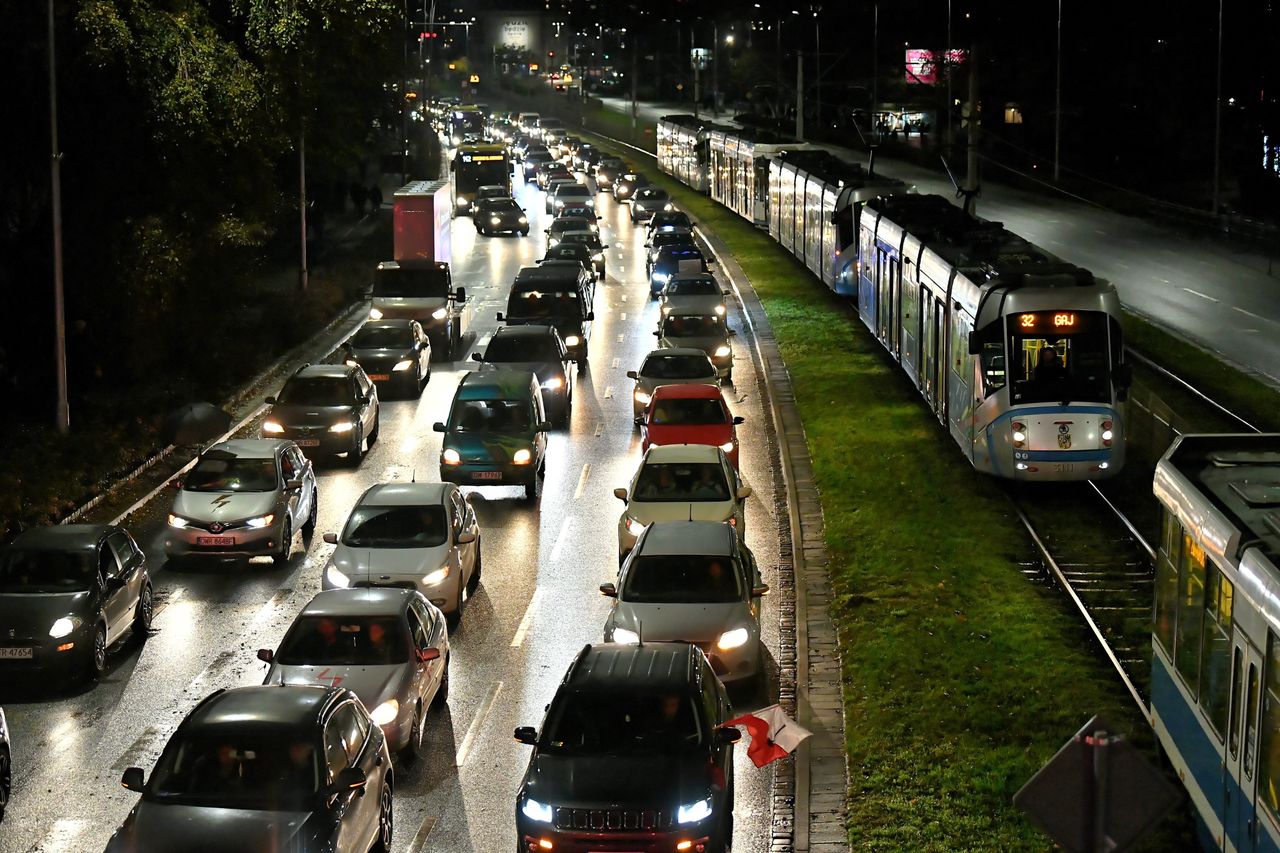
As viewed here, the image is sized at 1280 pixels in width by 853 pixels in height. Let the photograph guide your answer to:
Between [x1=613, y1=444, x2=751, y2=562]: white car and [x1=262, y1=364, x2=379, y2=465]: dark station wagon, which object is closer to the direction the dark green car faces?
the white car

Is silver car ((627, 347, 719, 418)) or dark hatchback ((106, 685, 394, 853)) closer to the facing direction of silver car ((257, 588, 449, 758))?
the dark hatchback

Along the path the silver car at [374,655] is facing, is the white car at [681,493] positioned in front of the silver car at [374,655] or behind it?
behind

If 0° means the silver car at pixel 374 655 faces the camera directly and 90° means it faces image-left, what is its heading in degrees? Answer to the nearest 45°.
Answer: approximately 45°

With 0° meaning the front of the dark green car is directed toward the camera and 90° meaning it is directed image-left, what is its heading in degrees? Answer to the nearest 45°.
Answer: approximately 0°

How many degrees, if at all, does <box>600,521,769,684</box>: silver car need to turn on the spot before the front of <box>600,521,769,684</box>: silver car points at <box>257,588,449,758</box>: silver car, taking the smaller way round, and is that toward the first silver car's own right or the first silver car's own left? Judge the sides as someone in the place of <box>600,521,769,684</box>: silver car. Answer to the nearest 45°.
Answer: approximately 45° to the first silver car's own right
